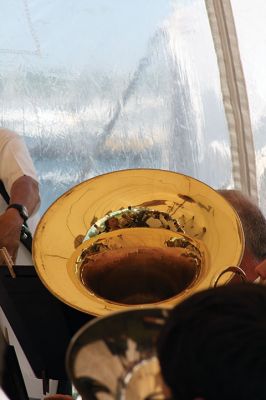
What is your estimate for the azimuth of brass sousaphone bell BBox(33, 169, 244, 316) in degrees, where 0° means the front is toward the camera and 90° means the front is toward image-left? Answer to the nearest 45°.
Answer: approximately 0°
